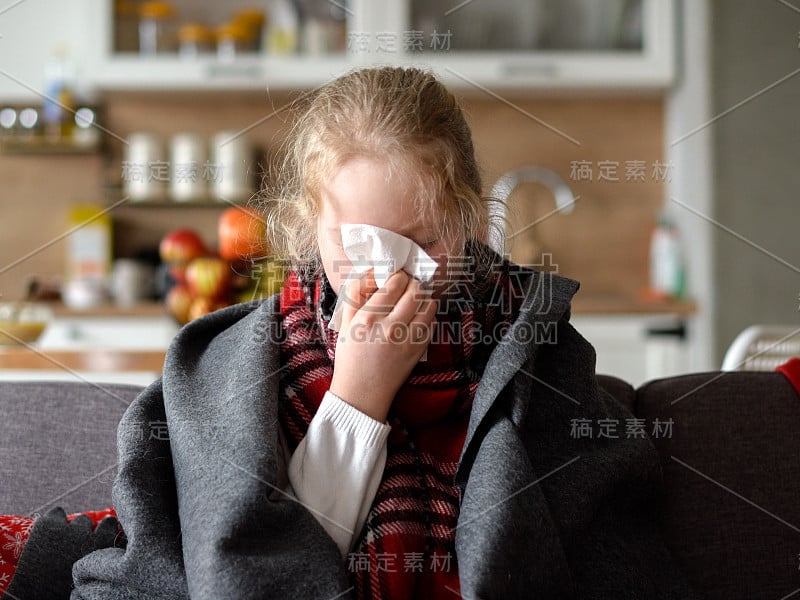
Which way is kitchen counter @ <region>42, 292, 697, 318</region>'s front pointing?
toward the camera

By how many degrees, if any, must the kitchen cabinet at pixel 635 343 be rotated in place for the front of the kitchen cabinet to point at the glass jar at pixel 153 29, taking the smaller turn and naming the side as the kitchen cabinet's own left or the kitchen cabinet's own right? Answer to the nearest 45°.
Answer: approximately 90° to the kitchen cabinet's own right

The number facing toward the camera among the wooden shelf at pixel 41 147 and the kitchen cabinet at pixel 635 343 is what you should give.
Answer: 2

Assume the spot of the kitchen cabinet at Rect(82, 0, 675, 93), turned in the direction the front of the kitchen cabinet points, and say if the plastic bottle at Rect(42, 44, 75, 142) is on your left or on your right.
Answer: on your right

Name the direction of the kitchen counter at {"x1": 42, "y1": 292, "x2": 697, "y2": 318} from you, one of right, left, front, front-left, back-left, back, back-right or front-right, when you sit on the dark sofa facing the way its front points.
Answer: back

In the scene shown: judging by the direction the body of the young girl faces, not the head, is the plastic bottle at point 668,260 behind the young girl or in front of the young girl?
behind

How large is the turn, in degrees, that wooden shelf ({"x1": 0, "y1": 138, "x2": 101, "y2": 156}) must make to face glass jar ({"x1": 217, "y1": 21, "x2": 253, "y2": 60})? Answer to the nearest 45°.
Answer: approximately 45° to its left

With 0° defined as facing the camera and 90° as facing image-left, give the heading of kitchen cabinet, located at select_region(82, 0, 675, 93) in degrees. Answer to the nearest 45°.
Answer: approximately 0°
